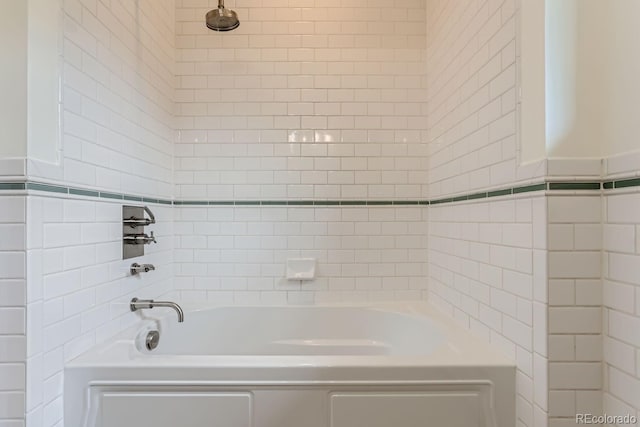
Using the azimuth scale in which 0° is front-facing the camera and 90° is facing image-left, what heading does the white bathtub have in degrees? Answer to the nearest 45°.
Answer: approximately 0°

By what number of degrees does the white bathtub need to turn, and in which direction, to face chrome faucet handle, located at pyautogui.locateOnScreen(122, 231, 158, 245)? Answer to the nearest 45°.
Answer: approximately 135° to its right

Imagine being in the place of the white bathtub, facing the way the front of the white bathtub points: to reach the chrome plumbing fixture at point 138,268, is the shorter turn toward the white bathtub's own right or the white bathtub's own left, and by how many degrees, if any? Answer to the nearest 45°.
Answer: approximately 135° to the white bathtub's own right

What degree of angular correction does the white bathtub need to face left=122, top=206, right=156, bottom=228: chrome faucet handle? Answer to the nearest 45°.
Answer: approximately 135° to its right
